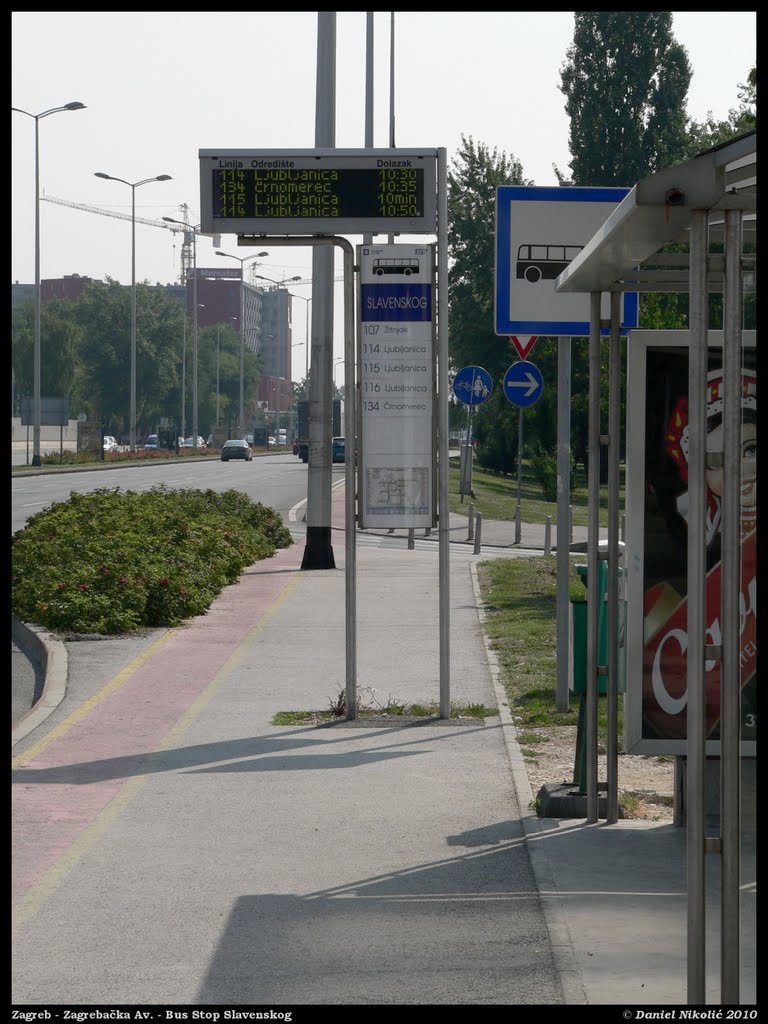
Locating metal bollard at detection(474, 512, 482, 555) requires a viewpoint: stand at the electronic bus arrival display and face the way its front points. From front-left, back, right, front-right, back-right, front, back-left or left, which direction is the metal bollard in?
back

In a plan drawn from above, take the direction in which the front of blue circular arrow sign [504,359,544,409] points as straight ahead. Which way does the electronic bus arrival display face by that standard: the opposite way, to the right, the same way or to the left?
the same way

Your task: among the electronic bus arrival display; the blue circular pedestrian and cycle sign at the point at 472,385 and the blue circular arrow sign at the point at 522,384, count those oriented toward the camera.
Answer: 3

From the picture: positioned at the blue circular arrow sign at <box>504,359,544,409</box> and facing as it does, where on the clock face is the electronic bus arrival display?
The electronic bus arrival display is roughly at 12 o'clock from the blue circular arrow sign.

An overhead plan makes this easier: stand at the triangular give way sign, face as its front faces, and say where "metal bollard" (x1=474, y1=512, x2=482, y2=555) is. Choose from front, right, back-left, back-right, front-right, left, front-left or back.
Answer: front

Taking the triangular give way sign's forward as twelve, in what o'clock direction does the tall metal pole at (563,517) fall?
The tall metal pole is roughly at 12 o'clock from the triangular give way sign.

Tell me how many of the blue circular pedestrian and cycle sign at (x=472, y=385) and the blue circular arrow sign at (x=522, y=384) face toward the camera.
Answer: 2

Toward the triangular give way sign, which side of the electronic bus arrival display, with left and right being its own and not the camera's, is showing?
back

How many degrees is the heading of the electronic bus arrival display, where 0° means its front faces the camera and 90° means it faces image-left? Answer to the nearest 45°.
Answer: approximately 0°

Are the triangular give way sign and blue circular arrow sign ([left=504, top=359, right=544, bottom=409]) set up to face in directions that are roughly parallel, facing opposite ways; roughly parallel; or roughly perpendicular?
roughly parallel

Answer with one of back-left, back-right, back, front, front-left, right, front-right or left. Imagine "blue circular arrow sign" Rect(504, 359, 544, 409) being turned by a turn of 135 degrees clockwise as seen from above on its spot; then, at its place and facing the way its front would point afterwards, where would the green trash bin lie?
back-left

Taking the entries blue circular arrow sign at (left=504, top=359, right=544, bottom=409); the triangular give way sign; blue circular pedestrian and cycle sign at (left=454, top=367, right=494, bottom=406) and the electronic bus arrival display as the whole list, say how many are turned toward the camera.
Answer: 4

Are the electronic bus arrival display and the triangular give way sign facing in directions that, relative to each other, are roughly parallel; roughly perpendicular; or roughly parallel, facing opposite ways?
roughly parallel

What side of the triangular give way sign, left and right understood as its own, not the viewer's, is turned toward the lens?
front

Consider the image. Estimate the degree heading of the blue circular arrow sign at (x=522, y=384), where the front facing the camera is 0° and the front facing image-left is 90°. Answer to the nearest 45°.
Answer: approximately 0°
